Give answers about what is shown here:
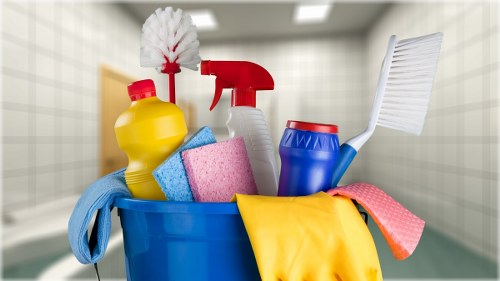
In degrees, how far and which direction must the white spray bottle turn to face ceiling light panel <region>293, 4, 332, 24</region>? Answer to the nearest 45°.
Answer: approximately 90° to its right

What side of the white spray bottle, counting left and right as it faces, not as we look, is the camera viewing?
left

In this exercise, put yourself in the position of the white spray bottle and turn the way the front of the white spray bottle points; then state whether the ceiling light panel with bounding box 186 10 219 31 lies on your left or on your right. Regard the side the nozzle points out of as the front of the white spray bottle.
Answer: on your right
